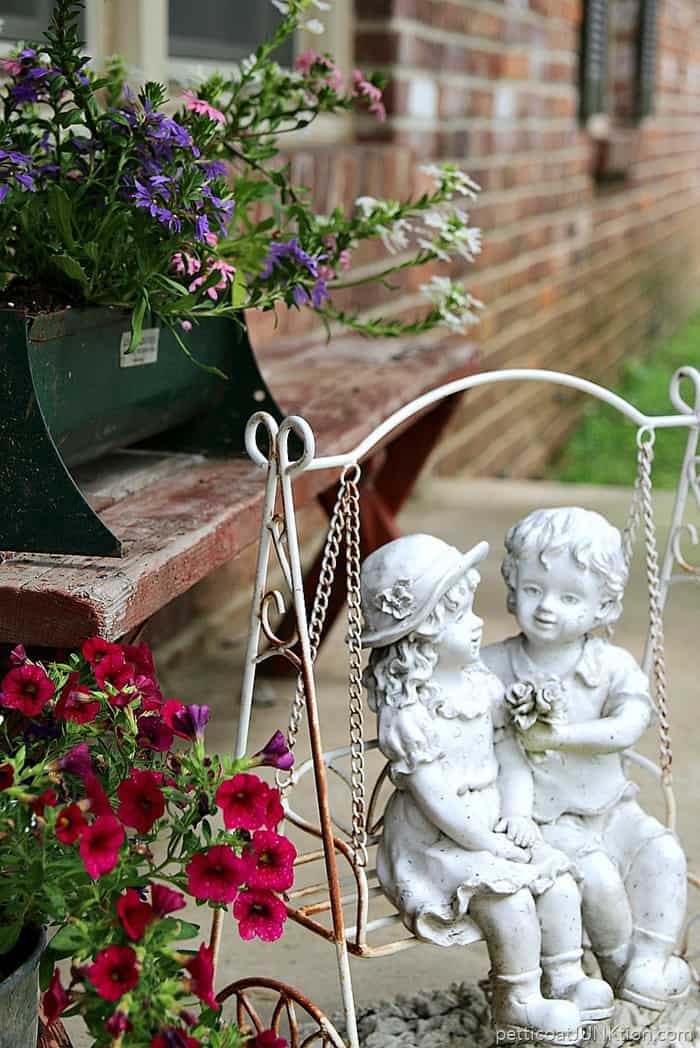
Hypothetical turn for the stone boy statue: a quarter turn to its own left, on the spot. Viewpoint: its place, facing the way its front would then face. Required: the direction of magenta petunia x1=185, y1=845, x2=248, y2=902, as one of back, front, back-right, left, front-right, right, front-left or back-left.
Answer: back-right

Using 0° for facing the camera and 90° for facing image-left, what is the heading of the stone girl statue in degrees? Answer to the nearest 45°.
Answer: approximately 315°

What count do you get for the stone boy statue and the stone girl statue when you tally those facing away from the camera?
0

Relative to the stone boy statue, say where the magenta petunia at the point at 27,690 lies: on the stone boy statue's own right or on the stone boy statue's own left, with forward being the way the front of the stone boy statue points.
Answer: on the stone boy statue's own right

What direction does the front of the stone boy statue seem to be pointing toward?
toward the camera

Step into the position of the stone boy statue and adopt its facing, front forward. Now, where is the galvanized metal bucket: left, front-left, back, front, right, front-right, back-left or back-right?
front-right

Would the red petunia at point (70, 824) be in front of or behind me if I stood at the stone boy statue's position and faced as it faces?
in front
